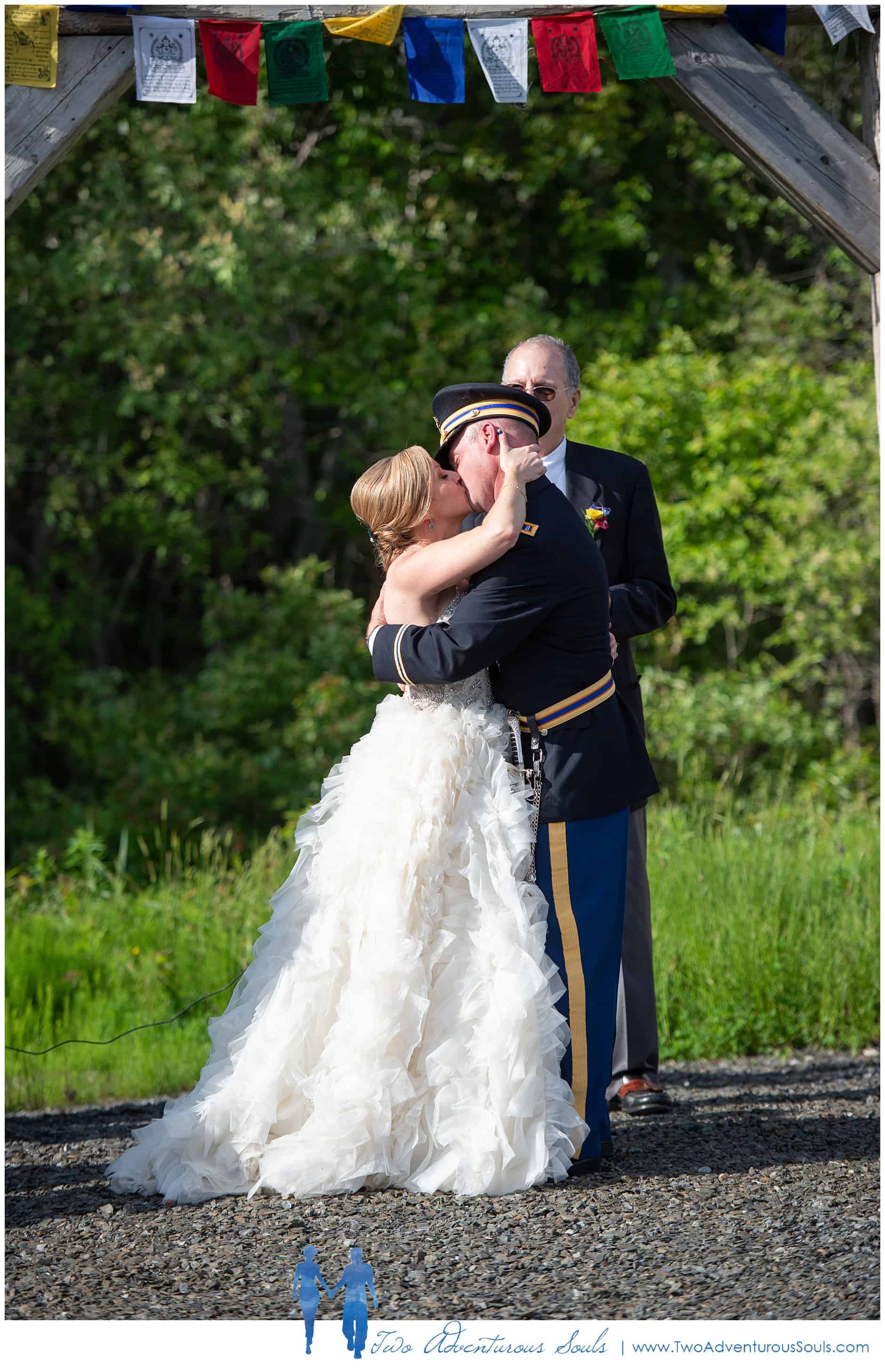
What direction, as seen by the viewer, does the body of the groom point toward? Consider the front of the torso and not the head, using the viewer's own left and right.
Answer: facing to the left of the viewer

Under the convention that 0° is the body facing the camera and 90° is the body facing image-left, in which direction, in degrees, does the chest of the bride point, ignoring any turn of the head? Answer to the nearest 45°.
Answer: approximately 270°

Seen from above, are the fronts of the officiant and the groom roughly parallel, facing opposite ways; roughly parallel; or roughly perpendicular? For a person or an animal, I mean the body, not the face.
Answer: roughly perpendicular

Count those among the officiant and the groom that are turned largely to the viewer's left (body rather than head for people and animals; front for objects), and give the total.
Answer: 1

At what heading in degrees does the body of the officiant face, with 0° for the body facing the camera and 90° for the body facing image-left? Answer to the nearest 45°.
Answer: approximately 0°

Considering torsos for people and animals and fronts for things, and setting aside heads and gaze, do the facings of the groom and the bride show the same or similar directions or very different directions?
very different directions

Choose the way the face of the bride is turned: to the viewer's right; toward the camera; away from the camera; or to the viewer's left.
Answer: to the viewer's right

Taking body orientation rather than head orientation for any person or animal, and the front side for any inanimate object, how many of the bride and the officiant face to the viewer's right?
1

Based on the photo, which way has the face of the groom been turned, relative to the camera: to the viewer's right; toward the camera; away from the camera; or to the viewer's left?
to the viewer's left
